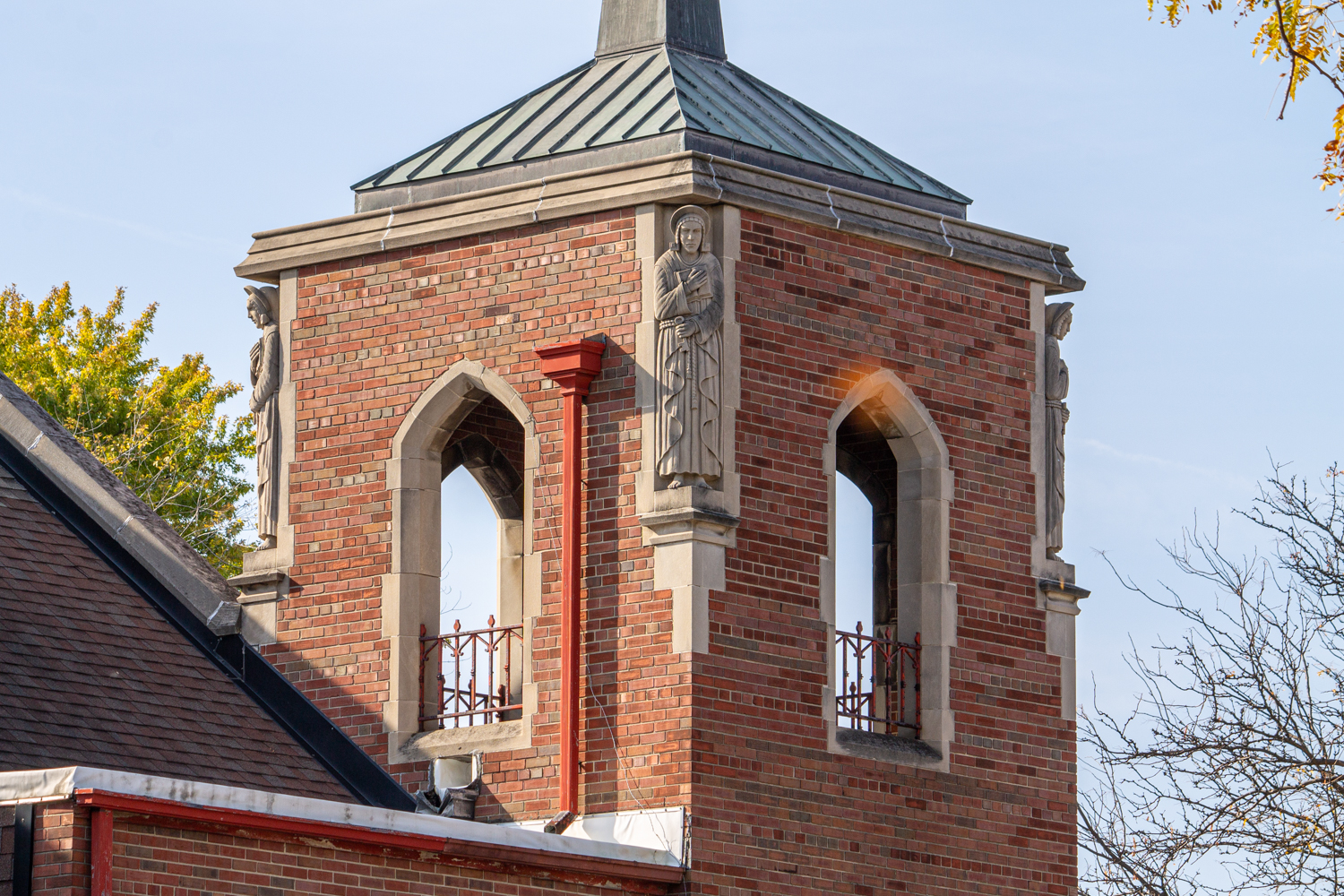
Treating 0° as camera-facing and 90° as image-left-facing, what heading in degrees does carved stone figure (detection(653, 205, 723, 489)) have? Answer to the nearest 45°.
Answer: approximately 0°

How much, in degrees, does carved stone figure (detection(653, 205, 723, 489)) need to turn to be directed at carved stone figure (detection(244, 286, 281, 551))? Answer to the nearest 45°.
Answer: approximately 135° to its right

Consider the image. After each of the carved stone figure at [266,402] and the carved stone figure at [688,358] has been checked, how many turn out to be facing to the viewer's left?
1

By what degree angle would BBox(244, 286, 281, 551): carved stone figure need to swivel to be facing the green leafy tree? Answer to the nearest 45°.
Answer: approximately 90° to its right

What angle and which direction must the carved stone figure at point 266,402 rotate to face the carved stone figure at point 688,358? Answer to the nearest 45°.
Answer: approximately 135° to its left

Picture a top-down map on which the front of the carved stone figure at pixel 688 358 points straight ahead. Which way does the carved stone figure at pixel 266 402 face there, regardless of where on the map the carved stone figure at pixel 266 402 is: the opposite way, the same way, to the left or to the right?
to the right

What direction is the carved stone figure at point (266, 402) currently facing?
to the viewer's left
